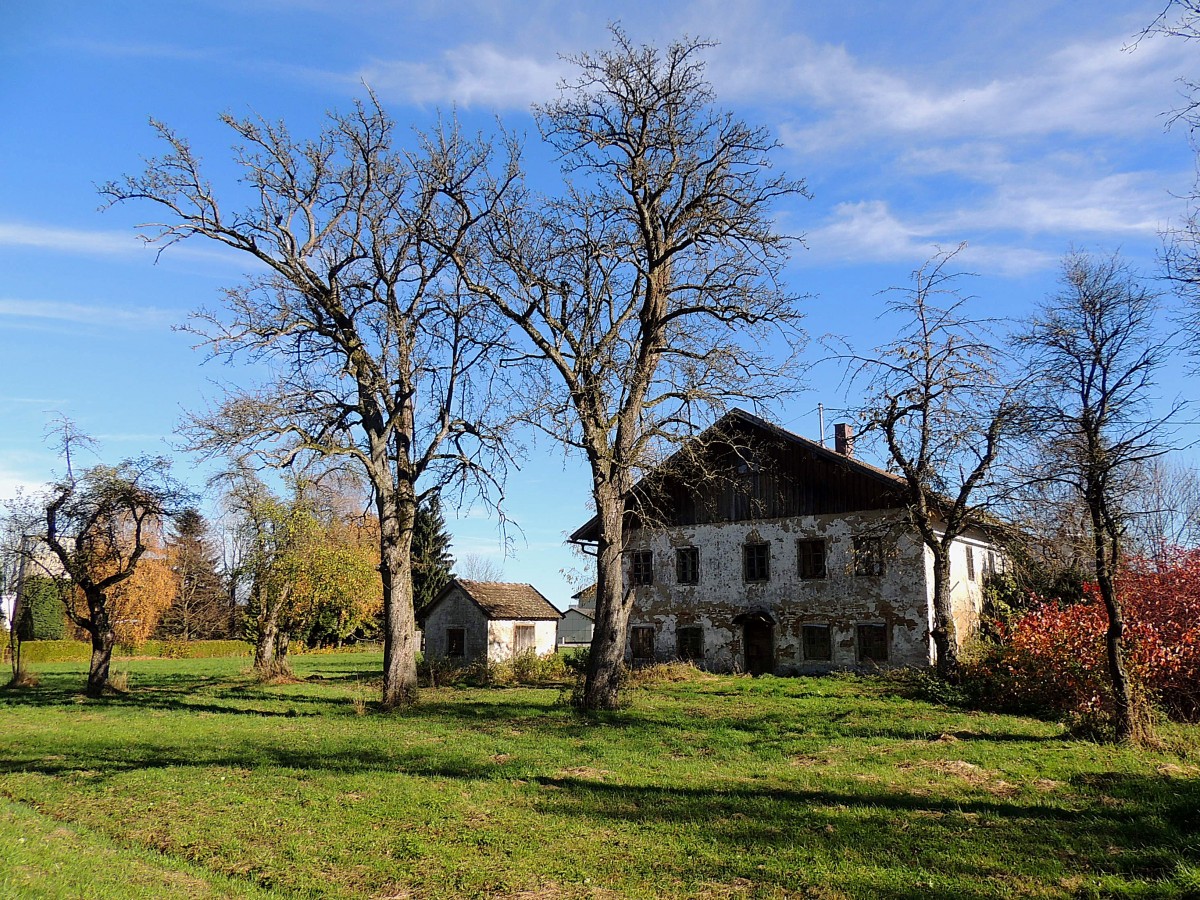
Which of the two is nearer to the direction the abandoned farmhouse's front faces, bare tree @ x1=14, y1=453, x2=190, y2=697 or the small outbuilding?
the bare tree

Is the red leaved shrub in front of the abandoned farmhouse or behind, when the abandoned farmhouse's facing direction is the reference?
in front

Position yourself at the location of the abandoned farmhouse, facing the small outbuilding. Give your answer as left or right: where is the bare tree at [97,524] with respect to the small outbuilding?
left

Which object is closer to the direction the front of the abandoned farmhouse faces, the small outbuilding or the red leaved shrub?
the red leaved shrub

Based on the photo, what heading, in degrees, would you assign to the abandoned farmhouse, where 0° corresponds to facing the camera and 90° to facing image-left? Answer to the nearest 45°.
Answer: approximately 0°

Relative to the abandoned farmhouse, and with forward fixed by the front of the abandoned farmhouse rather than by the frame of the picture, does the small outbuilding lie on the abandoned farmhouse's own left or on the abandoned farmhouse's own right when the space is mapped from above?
on the abandoned farmhouse's own right

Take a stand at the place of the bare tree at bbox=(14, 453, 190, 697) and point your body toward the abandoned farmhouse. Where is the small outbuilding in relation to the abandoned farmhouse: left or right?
left
